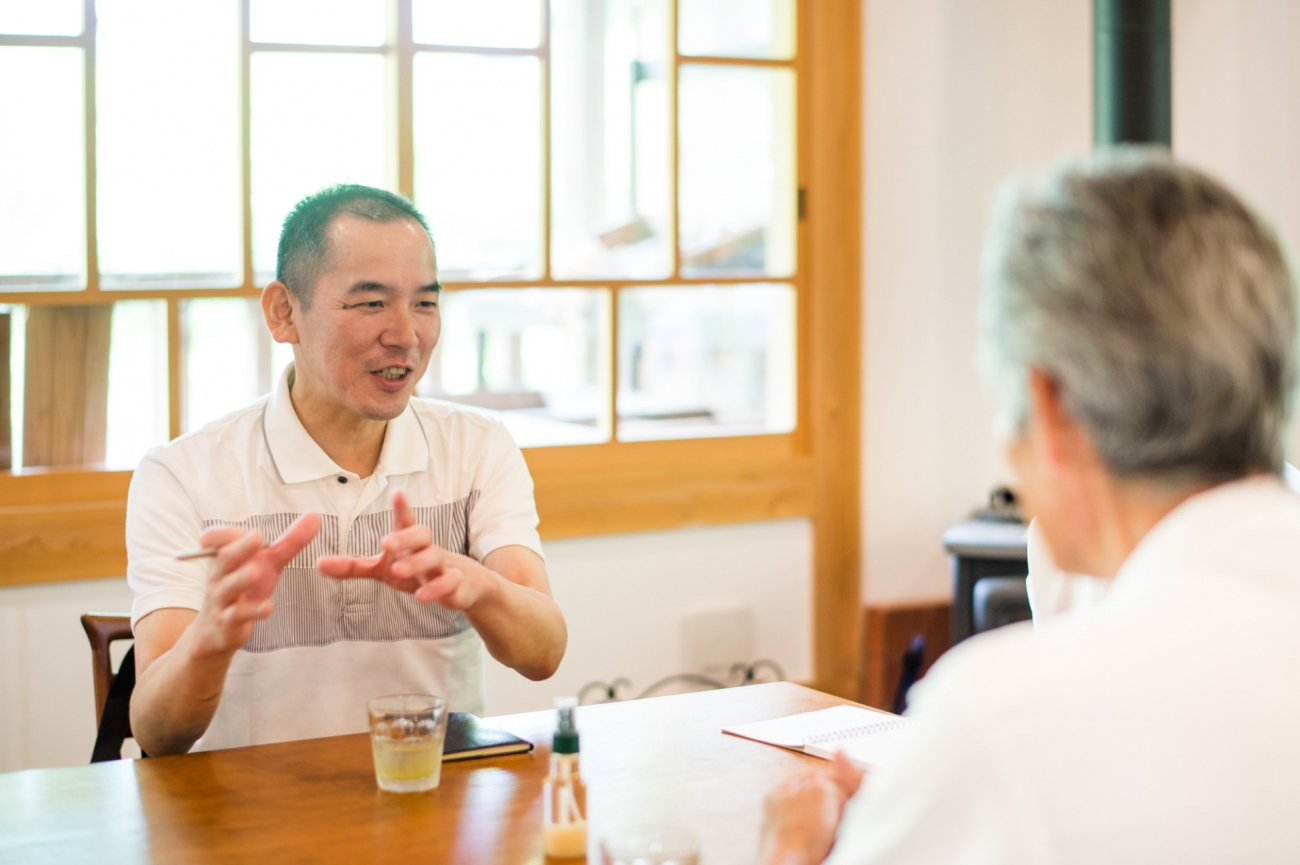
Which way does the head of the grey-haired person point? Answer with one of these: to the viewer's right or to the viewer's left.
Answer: to the viewer's left

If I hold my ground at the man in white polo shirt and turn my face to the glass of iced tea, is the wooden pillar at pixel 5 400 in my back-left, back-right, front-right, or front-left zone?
back-right

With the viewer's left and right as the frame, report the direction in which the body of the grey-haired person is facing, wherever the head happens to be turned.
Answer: facing away from the viewer and to the left of the viewer

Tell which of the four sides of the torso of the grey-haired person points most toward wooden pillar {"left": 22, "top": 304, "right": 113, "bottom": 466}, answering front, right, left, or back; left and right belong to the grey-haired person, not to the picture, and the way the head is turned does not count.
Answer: front

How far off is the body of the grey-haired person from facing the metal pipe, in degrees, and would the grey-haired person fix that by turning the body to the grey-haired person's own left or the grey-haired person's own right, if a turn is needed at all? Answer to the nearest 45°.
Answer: approximately 45° to the grey-haired person's own right

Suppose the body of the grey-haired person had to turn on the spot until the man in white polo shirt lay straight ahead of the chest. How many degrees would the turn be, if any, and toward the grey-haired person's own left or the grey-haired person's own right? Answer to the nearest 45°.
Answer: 0° — they already face them

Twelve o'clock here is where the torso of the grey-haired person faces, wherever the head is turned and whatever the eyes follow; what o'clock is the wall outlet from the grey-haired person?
The wall outlet is roughly at 1 o'clock from the grey-haired person.

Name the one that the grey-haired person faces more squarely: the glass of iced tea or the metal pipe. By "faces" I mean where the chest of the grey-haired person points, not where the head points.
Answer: the glass of iced tea

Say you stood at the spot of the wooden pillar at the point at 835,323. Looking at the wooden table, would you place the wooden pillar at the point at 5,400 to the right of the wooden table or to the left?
right

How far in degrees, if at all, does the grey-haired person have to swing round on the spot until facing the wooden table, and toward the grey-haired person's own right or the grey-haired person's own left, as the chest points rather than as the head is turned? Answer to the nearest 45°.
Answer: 0° — they already face it

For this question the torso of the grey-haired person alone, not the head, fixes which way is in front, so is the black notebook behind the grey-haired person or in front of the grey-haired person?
in front

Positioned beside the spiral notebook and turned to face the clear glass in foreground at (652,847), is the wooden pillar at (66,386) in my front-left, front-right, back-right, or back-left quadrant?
back-right
